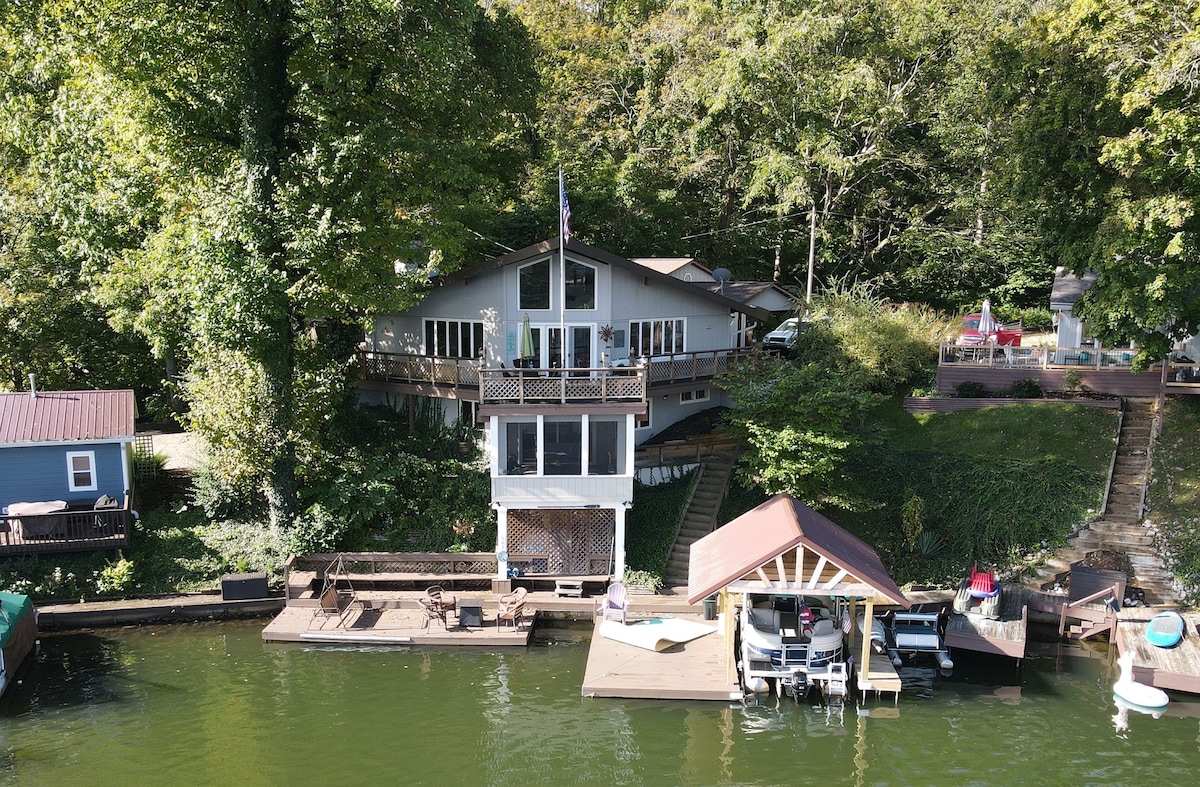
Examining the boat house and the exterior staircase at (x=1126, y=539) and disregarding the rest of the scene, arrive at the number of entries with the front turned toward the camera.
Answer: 2

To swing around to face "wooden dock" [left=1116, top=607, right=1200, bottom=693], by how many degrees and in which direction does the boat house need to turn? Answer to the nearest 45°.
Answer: approximately 90° to its left

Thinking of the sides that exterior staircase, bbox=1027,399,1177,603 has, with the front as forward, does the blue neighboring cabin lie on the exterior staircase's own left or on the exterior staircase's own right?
on the exterior staircase's own right

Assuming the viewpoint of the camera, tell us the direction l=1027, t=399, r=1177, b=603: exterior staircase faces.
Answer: facing the viewer

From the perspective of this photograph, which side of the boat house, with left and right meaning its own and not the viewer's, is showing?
front

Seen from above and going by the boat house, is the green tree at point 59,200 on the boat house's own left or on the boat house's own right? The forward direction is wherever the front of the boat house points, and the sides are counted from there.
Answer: on the boat house's own right

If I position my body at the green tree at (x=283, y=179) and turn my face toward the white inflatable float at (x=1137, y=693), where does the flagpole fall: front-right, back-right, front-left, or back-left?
front-left

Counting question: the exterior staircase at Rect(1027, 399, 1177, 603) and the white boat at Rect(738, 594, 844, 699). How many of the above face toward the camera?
1

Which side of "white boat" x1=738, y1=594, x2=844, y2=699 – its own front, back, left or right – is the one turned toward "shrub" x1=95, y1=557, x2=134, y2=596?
left

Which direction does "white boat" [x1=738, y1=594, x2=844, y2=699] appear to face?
away from the camera

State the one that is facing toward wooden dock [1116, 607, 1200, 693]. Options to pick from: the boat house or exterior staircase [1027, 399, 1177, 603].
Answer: the exterior staircase

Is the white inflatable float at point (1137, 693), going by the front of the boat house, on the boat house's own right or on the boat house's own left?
on the boat house's own left

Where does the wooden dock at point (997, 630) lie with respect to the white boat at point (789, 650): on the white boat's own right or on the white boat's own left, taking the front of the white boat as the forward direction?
on the white boat's own right
